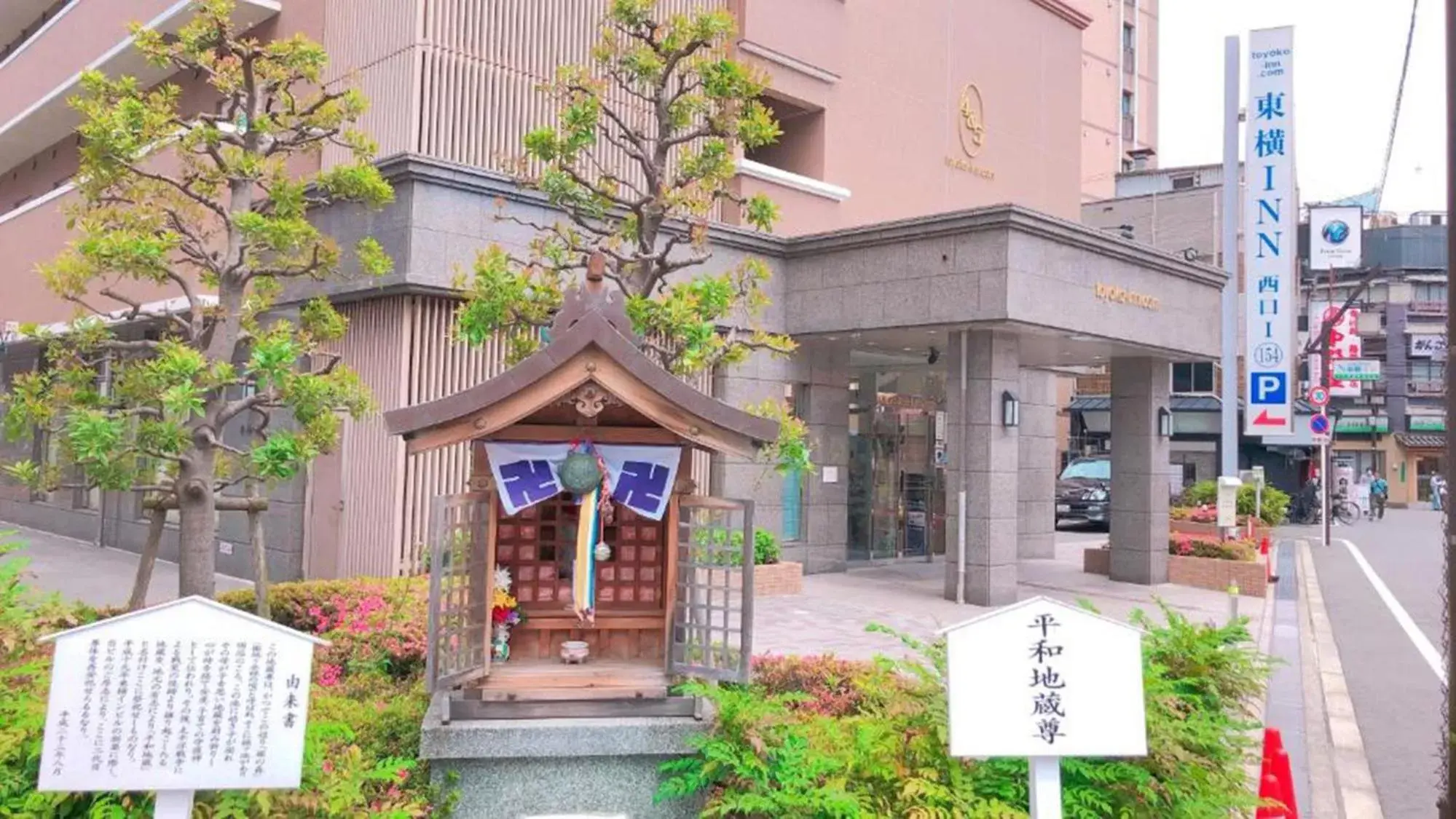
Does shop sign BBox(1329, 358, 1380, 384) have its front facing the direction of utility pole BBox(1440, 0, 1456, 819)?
yes

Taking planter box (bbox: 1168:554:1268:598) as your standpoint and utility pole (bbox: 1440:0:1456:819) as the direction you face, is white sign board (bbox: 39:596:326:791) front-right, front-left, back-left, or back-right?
front-right

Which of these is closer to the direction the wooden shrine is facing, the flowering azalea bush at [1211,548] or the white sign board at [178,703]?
the white sign board

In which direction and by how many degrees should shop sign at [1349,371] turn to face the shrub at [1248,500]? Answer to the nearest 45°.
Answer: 0° — it already faces it

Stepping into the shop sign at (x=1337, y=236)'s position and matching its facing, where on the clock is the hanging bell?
The hanging bell is roughly at 12 o'clock from the shop sign.

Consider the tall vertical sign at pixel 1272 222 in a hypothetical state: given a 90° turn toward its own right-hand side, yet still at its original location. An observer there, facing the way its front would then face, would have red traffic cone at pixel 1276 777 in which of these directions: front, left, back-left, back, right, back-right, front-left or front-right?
left

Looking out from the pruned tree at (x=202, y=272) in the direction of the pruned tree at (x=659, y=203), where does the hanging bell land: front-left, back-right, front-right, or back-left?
front-right

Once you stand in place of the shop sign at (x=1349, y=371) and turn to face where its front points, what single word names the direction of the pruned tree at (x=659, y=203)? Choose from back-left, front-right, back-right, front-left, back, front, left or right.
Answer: front

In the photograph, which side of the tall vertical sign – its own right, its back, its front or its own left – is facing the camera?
front

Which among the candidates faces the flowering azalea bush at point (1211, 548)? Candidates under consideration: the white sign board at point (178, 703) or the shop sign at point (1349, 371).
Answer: the shop sign

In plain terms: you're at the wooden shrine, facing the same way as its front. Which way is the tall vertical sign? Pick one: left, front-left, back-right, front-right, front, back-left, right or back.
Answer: back-left

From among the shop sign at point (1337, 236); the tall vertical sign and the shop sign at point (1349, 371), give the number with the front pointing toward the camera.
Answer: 3

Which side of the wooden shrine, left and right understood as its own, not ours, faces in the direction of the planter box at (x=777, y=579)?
back

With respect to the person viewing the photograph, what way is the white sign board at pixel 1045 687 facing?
facing the viewer

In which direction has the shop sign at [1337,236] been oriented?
toward the camera

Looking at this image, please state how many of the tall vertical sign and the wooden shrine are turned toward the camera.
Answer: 2

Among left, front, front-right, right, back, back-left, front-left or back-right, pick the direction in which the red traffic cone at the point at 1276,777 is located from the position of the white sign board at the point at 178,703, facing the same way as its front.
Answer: left
